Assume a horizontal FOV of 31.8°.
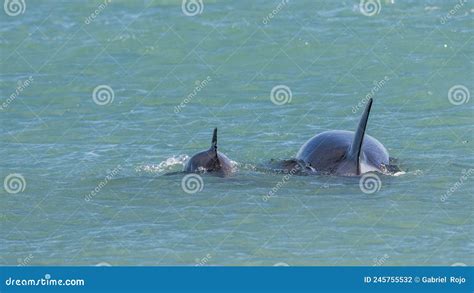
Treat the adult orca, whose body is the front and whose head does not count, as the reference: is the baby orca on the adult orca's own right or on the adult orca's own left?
on the adult orca's own left
